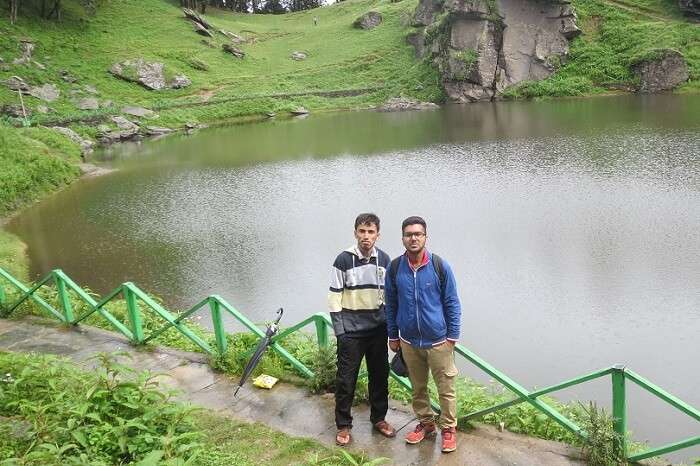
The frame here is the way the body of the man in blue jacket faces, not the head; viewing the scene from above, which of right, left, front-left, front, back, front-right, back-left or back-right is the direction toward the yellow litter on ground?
back-right

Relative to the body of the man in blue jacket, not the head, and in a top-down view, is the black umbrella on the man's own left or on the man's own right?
on the man's own right

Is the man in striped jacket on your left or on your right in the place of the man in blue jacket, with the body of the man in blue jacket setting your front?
on your right

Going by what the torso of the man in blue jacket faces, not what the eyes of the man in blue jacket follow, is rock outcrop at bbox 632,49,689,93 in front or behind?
behind

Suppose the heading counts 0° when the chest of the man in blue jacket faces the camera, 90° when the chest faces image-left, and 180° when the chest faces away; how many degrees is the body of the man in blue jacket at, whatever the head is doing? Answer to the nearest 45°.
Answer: approximately 0°

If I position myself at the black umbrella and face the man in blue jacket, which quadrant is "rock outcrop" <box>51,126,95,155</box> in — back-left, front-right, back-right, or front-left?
back-left

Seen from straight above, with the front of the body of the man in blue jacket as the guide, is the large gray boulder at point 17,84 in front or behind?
behind

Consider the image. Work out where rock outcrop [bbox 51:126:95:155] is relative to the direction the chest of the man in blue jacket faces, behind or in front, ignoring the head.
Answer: behind
